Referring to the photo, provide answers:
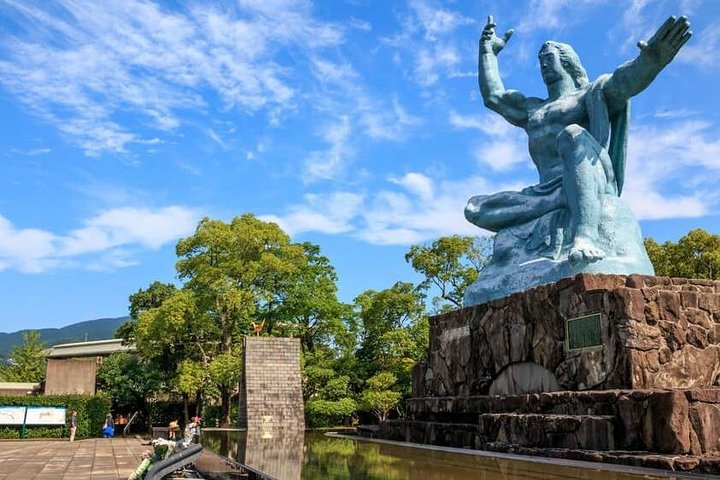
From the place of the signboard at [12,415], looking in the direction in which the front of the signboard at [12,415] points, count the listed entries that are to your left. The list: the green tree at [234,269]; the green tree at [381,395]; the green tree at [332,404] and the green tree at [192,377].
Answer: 4

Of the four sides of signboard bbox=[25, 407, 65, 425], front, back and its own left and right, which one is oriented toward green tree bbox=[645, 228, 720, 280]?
left

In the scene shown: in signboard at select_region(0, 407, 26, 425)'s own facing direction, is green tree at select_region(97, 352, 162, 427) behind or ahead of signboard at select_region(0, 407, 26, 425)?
behind

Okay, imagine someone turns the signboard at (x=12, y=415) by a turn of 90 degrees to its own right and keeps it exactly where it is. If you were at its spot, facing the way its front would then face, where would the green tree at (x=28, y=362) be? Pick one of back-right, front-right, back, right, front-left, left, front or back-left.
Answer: right

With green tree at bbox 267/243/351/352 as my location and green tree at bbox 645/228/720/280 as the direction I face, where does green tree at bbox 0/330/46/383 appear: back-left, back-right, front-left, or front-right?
back-left

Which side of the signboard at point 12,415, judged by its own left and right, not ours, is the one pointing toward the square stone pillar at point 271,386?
left

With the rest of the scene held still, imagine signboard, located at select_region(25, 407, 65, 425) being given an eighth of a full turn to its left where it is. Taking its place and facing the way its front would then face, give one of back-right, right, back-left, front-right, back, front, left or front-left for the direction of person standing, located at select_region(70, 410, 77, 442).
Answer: front

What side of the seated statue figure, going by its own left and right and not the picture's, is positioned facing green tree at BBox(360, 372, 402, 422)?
right

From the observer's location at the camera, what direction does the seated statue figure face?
facing the viewer and to the left of the viewer

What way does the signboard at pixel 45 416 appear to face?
toward the camera

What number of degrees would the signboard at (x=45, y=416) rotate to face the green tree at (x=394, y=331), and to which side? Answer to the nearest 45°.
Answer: approximately 90° to its left

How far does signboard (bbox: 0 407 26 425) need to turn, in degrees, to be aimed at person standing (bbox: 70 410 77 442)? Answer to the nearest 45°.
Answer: approximately 90° to its left

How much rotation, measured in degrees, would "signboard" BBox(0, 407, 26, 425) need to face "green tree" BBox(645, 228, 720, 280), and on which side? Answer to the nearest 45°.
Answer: approximately 90° to its left

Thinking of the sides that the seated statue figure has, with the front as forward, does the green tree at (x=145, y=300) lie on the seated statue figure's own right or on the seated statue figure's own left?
on the seated statue figure's own right

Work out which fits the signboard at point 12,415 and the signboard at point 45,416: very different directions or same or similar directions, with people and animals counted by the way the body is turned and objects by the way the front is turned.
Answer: same or similar directions

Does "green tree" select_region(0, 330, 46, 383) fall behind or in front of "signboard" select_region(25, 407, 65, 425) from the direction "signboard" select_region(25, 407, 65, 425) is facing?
behind

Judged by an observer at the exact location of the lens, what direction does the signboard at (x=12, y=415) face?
facing the viewer

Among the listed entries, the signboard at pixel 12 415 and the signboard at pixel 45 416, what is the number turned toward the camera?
2
